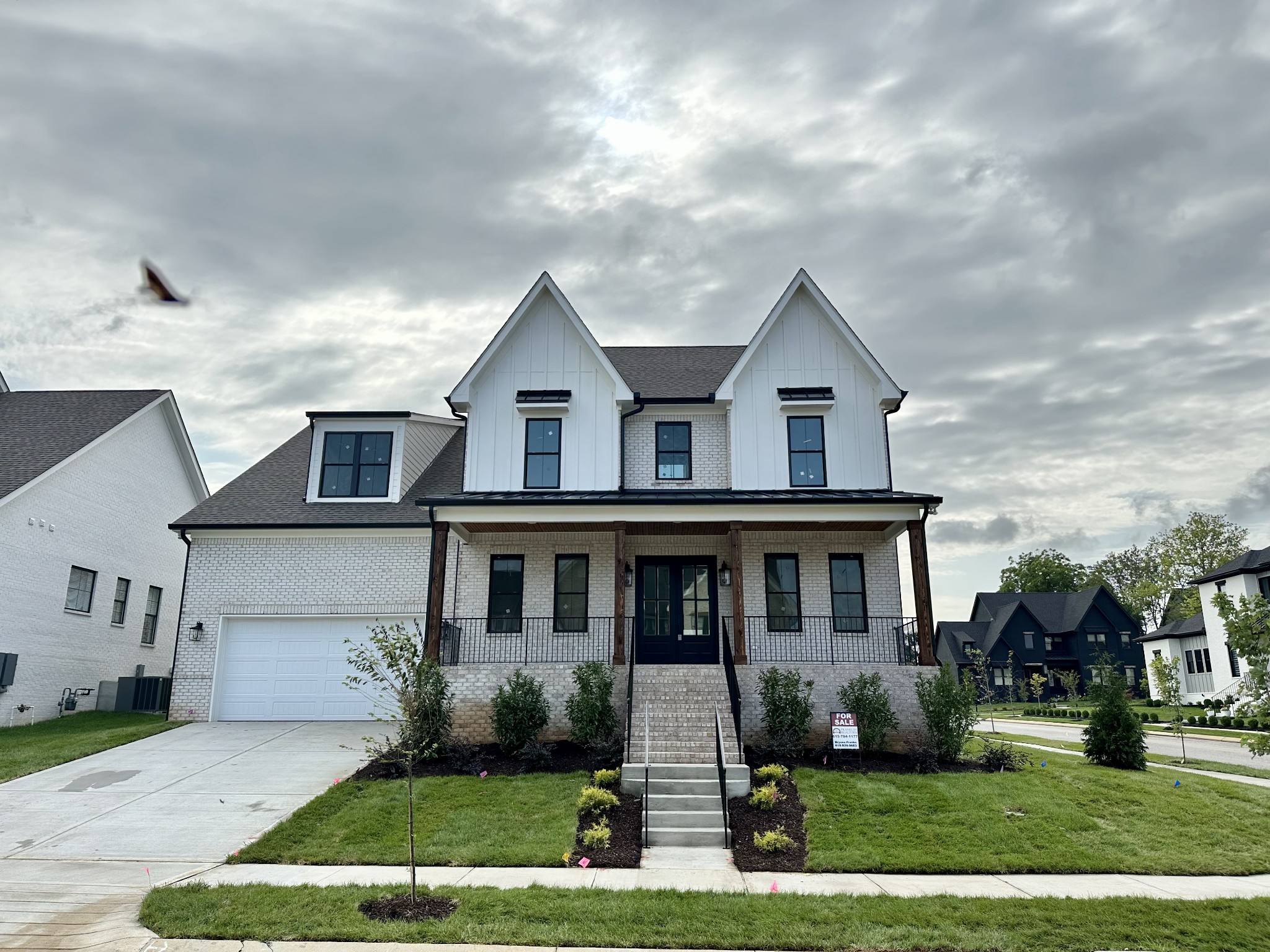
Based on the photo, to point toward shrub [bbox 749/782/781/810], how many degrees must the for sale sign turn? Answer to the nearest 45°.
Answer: approximately 45° to its right

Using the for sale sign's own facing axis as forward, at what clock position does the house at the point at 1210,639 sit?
The house is roughly at 7 o'clock from the for sale sign.

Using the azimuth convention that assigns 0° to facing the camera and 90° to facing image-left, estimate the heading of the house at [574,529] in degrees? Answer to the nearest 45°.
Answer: approximately 0°

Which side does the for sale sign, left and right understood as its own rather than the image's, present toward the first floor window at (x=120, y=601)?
right

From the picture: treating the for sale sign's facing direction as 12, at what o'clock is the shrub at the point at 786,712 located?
The shrub is roughly at 4 o'clock from the for sale sign.

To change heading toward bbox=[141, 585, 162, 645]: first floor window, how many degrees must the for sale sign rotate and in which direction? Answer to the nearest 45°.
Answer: approximately 90° to its right

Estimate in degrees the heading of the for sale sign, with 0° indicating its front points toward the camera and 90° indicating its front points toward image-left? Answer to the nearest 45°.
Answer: approximately 0°

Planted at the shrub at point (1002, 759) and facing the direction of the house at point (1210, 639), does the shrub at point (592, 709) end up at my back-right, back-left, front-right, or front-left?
back-left

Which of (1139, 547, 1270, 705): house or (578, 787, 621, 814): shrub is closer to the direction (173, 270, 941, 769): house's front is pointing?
the shrub

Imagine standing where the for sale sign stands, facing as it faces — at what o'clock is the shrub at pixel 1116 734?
The shrub is roughly at 8 o'clock from the for sale sign.

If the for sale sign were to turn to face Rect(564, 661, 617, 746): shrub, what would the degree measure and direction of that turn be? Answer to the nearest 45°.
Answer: approximately 90° to its right

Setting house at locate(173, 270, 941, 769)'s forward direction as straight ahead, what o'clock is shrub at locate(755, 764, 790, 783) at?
The shrub is roughly at 11 o'clock from the house.

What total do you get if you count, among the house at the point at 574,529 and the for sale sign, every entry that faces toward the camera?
2
